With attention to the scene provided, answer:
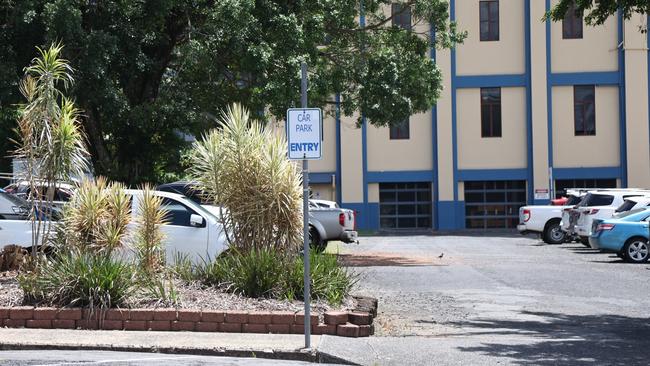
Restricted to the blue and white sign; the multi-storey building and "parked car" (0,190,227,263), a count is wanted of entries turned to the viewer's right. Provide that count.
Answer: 1

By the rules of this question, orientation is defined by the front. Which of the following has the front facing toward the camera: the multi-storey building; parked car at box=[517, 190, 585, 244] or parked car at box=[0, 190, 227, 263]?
the multi-storey building

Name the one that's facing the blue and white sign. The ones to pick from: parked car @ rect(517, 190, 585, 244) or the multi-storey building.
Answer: the multi-storey building

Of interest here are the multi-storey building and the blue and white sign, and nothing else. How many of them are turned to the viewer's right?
0

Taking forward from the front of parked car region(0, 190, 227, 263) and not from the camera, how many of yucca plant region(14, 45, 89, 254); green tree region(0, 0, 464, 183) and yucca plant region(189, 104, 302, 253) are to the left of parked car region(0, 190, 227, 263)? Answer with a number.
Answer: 1

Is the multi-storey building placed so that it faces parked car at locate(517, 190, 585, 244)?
yes

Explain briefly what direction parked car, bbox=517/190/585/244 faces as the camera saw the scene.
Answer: facing away from the viewer and to the right of the viewer

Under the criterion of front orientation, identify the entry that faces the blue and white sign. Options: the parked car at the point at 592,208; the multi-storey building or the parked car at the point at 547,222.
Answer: the multi-storey building

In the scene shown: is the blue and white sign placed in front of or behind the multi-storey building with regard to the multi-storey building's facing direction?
in front

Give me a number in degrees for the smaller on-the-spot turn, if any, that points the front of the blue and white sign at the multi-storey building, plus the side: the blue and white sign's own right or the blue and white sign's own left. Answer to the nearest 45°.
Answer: approximately 180°

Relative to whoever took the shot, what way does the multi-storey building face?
facing the viewer

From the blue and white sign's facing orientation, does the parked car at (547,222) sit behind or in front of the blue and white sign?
behind

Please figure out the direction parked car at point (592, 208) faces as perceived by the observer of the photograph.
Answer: facing away from the viewer and to the right of the viewer

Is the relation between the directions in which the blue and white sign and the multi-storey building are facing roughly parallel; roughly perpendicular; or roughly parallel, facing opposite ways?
roughly parallel

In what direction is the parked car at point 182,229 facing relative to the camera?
to the viewer's right

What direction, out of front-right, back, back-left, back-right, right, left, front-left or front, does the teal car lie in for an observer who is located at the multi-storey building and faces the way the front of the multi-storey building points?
front

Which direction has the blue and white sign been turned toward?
toward the camera
